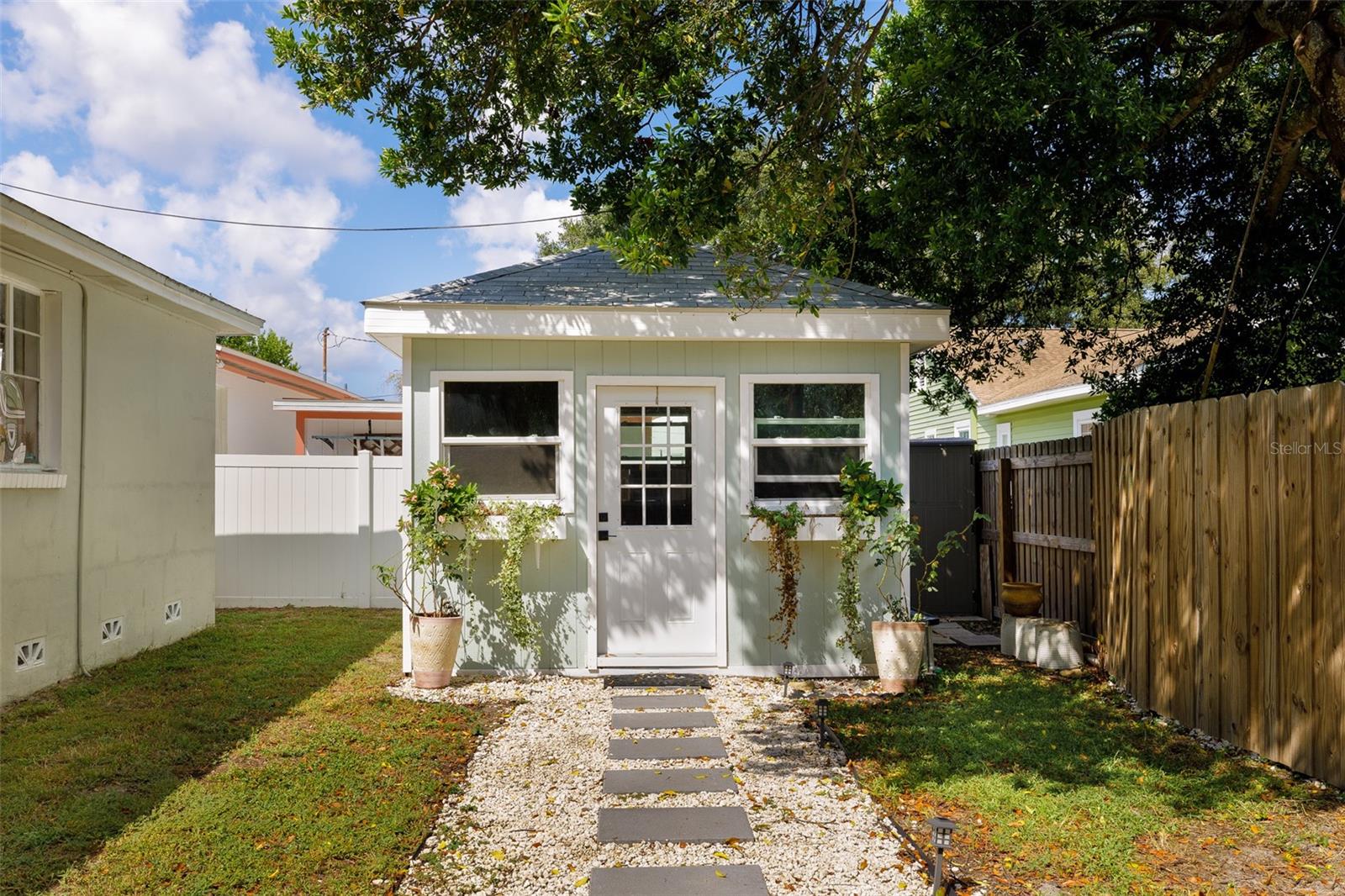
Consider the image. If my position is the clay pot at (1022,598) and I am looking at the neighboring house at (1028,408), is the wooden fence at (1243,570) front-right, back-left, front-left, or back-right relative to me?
back-right

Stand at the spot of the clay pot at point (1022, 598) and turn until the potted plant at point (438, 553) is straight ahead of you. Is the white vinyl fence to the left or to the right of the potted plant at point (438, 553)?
right

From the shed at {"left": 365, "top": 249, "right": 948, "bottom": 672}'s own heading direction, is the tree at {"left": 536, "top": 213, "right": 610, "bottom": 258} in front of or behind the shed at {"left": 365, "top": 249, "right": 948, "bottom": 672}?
behind

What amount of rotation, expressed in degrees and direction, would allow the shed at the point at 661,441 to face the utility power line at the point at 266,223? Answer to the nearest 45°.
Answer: approximately 135° to its right

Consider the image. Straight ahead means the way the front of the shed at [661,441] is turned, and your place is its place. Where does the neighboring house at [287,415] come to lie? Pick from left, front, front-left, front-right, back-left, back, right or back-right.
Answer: back-right

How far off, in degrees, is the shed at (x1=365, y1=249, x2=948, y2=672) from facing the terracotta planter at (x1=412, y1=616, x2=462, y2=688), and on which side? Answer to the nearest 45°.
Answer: approximately 90° to its right

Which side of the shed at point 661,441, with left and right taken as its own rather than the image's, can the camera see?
front

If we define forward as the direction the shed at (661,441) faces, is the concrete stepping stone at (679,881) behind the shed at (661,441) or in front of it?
in front

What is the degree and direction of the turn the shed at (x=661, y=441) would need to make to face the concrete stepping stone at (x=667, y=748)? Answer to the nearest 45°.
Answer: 0° — it already faces it

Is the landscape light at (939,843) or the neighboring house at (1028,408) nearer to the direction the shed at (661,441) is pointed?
the landscape light

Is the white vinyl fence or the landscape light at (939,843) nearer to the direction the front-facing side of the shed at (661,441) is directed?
the landscape light

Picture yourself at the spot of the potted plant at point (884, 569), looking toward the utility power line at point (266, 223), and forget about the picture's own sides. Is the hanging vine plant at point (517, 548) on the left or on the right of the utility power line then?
left

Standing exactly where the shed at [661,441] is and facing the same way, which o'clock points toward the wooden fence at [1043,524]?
The wooden fence is roughly at 8 o'clock from the shed.

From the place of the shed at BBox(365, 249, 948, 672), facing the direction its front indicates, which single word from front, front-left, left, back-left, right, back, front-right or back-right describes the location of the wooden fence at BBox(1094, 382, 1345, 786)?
front-left
